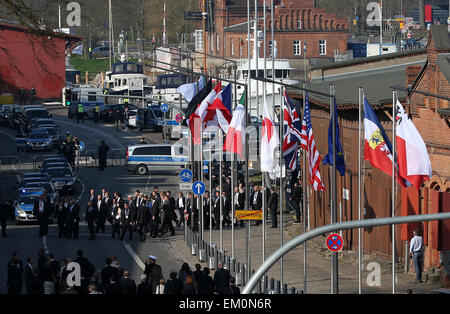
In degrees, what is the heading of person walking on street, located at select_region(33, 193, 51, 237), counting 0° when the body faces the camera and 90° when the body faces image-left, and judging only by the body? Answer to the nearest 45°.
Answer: approximately 0°

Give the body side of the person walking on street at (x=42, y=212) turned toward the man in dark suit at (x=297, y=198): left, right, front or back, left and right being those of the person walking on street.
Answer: left

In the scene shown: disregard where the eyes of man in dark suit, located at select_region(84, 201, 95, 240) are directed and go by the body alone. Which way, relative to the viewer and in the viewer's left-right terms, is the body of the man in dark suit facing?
facing the viewer and to the right of the viewer

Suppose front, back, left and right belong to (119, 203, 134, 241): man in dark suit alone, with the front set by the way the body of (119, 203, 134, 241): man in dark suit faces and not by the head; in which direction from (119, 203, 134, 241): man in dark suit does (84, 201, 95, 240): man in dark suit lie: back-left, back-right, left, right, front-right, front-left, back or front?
right

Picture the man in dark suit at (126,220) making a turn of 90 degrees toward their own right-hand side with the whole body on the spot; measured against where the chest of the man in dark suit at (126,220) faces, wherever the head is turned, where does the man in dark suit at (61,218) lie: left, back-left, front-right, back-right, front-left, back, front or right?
front

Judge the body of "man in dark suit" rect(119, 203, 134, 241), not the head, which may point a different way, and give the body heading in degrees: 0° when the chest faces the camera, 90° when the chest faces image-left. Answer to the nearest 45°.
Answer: approximately 0°

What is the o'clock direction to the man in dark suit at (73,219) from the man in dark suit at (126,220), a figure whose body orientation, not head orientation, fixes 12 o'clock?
the man in dark suit at (73,219) is roughly at 3 o'clock from the man in dark suit at (126,220).

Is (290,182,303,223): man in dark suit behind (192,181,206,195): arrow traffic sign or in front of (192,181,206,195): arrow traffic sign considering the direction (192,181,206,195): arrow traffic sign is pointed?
behind
